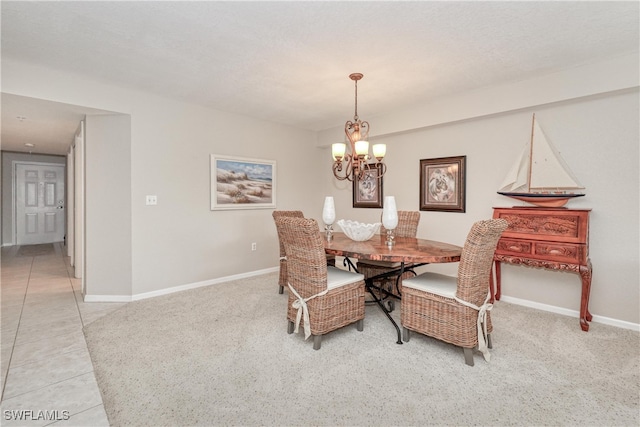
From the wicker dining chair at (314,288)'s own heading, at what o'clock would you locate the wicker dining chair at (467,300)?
the wicker dining chair at (467,300) is roughly at 2 o'clock from the wicker dining chair at (314,288).

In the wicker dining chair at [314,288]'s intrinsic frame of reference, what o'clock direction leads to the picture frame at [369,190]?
The picture frame is roughly at 11 o'clock from the wicker dining chair.

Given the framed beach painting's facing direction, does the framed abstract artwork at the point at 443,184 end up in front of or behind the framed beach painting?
in front

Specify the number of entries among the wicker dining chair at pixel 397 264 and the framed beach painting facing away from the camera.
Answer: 0

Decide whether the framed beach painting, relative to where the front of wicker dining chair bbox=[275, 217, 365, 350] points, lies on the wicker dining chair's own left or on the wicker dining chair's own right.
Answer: on the wicker dining chair's own left

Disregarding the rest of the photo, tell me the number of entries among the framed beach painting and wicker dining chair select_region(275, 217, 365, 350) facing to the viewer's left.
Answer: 0

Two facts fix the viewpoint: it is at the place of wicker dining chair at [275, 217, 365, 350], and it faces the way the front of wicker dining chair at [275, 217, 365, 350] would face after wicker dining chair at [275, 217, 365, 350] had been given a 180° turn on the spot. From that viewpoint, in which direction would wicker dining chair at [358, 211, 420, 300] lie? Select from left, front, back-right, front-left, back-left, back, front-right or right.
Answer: back

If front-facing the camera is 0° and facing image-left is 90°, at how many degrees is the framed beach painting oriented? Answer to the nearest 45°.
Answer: approximately 315°

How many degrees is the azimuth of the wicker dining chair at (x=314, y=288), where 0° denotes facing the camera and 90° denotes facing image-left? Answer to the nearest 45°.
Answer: approximately 225°

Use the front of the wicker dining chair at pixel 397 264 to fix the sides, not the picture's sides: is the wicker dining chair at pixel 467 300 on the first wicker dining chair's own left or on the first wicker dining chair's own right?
on the first wicker dining chair's own left

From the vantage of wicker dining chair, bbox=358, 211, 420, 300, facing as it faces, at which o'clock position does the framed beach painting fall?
The framed beach painting is roughly at 2 o'clock from the wicker dining chair.

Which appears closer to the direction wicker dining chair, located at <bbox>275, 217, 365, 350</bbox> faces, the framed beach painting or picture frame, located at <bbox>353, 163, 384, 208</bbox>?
the picture frame

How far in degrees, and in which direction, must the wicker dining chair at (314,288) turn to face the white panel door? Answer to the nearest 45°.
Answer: approximately 90° to its left

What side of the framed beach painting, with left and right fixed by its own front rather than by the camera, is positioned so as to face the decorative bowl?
front

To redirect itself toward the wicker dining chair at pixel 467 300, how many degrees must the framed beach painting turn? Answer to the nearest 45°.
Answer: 0° — it already faces it

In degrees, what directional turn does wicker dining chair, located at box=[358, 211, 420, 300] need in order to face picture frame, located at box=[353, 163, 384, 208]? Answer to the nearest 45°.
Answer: approximately 135° to its right

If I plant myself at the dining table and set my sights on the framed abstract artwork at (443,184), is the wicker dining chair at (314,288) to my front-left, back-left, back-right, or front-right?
back-left
